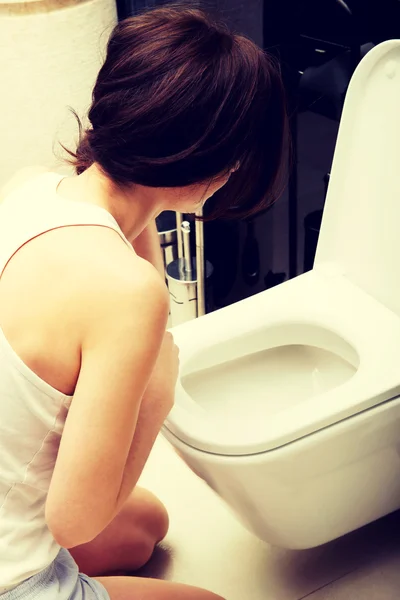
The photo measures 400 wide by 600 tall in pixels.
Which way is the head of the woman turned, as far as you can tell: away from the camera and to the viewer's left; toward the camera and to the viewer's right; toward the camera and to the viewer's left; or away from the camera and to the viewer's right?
away from the camera and to the viewer's right

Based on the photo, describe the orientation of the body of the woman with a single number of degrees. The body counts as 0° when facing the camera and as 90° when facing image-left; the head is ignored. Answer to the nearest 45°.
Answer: approximately 225°

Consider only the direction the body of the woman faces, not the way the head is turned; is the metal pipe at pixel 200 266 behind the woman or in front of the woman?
in front

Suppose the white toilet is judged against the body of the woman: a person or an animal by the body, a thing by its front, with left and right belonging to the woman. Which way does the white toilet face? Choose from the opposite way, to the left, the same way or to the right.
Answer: the opposite way
